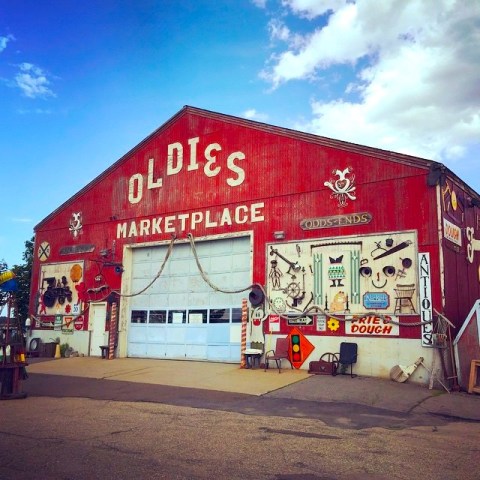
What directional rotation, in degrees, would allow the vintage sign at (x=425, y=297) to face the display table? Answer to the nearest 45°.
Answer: approximately 90° to its right

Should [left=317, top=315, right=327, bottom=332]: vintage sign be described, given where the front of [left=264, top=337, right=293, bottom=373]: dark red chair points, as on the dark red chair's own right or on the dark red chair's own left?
on the dark red chair's own left

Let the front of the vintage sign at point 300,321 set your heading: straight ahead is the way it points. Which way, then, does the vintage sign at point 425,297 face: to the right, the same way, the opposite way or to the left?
the same way

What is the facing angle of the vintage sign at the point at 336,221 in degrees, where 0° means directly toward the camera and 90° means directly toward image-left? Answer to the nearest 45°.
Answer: approximately 0°

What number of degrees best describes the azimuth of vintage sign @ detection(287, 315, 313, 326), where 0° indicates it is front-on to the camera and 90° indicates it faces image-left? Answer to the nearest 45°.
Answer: approximately 0°

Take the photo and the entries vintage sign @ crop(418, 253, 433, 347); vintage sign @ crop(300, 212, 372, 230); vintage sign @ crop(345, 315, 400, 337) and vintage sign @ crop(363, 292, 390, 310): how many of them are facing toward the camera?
4

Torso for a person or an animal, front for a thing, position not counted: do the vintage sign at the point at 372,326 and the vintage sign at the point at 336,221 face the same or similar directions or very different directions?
same or similar directions

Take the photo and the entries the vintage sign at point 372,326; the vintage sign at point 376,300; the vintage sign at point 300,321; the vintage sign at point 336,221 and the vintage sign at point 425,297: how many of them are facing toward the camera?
5

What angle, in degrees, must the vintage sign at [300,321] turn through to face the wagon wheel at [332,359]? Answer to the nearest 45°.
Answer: approximately 45° to its left

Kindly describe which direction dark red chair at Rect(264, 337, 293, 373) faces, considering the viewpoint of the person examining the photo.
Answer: facing the viewer and to the left of the viewer

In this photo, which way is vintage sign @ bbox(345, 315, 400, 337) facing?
toward the camera

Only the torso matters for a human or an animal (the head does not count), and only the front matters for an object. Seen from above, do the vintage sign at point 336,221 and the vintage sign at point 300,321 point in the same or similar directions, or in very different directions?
same or similar directions

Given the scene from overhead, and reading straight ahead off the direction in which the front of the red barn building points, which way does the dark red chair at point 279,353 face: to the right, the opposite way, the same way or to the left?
the same way
